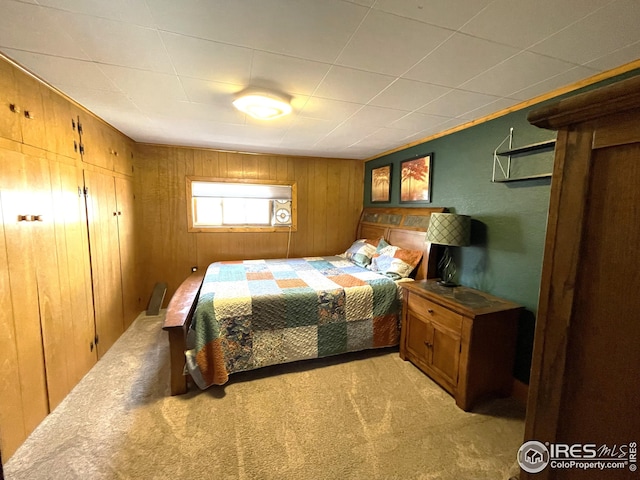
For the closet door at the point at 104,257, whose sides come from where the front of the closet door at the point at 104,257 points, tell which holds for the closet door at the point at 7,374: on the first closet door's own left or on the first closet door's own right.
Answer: on the first closet door's own right

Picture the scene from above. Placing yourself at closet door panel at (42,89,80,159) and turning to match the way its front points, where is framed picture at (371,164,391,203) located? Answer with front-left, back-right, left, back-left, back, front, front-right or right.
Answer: front-left

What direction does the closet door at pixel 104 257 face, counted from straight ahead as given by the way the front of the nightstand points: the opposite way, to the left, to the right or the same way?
the opposite way

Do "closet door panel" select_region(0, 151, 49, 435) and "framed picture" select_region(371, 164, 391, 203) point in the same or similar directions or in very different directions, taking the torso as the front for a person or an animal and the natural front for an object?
very different directions

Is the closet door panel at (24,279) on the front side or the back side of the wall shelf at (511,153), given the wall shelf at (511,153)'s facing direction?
on the front side

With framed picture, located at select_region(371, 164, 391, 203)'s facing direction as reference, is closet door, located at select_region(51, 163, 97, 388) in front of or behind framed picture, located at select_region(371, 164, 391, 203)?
in front

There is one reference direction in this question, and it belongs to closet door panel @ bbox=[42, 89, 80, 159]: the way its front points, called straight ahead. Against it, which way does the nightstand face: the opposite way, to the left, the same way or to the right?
the opposite way

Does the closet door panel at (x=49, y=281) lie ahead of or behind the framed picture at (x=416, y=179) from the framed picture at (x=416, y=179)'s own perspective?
ahead
